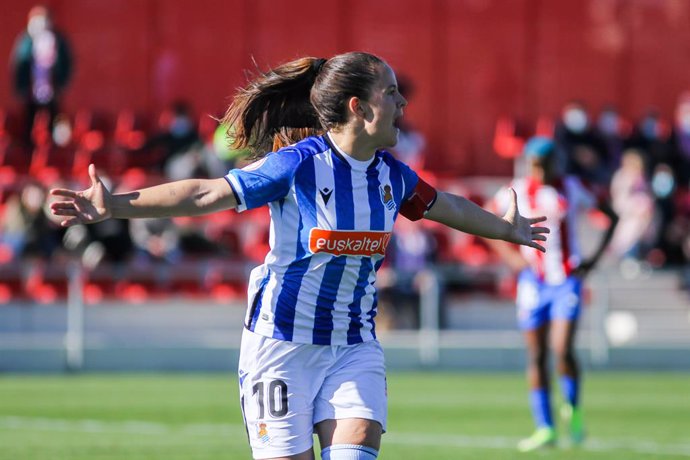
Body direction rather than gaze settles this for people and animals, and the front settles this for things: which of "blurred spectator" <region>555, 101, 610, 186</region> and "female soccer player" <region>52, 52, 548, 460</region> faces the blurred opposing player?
the blurred spectator

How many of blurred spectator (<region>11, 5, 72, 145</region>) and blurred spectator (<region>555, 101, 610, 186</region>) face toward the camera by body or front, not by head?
2

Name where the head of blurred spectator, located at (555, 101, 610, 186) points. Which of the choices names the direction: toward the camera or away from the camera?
toward the camera

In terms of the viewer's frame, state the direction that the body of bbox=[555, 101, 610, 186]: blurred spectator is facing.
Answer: toward the camera

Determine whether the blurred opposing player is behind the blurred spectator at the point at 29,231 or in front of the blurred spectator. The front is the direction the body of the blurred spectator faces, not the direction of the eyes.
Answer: in front

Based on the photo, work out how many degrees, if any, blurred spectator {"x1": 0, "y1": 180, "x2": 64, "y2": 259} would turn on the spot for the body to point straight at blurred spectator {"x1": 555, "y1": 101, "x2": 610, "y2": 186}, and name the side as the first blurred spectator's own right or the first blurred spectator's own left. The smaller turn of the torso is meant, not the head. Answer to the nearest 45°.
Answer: approximately 90° to the first blurred spectator's own left

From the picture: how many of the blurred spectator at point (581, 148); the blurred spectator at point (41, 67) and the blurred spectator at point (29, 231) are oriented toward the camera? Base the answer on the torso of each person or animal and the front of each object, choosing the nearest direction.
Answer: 3

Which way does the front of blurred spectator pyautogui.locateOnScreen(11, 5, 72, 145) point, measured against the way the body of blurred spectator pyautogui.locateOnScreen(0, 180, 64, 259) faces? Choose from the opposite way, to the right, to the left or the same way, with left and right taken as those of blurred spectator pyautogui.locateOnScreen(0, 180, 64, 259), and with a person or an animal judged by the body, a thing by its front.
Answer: the same way

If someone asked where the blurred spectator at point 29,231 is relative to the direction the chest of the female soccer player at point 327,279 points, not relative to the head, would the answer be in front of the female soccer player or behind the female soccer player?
behind

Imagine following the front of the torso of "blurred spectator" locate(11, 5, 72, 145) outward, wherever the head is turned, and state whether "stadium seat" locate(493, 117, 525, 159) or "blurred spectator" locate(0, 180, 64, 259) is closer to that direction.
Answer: the blurred spectator

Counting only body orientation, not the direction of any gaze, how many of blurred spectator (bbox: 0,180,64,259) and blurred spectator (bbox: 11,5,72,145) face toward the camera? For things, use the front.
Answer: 2

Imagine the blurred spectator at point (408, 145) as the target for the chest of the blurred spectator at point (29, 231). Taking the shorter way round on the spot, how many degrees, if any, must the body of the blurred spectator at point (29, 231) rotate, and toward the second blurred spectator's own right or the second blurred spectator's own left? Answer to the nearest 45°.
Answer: approximately 90° to the second blurred spectator's own left

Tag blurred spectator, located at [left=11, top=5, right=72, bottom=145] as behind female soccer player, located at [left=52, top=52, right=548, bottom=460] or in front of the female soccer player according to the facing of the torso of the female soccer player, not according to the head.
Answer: behind

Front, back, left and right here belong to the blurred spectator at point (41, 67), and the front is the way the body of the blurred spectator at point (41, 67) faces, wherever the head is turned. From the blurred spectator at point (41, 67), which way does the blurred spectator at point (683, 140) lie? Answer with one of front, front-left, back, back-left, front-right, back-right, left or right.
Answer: left

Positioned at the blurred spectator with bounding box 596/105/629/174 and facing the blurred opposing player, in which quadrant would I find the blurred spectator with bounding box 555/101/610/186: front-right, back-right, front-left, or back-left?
front-right

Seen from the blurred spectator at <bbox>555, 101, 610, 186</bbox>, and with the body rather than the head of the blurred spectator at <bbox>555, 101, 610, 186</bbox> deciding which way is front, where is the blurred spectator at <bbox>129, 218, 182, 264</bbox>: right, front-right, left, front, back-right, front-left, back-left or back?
front-right

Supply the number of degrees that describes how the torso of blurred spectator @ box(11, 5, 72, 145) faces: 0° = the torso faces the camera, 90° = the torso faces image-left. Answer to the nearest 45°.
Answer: approximately 0°

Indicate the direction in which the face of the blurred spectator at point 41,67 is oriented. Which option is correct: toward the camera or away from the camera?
toward the camera

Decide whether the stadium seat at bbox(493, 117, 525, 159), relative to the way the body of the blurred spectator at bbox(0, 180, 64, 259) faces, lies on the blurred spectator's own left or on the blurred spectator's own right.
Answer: on the blurred spectator's own left
